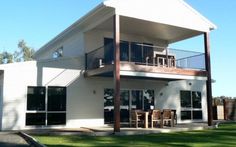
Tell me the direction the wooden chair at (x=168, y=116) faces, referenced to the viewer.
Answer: facing away from the viewer and to the left of the viewer
